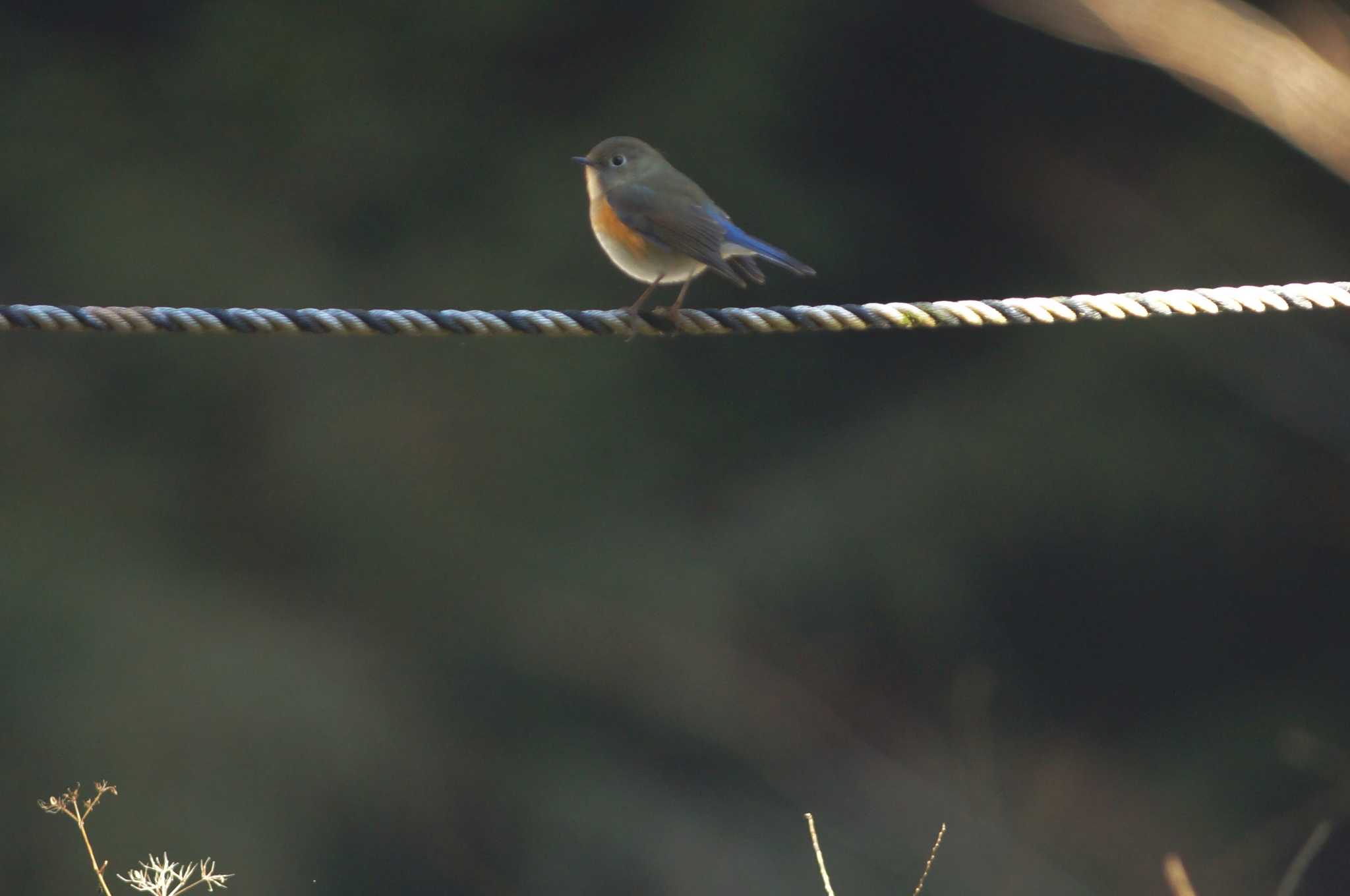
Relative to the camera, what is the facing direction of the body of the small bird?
to the viewer's left
